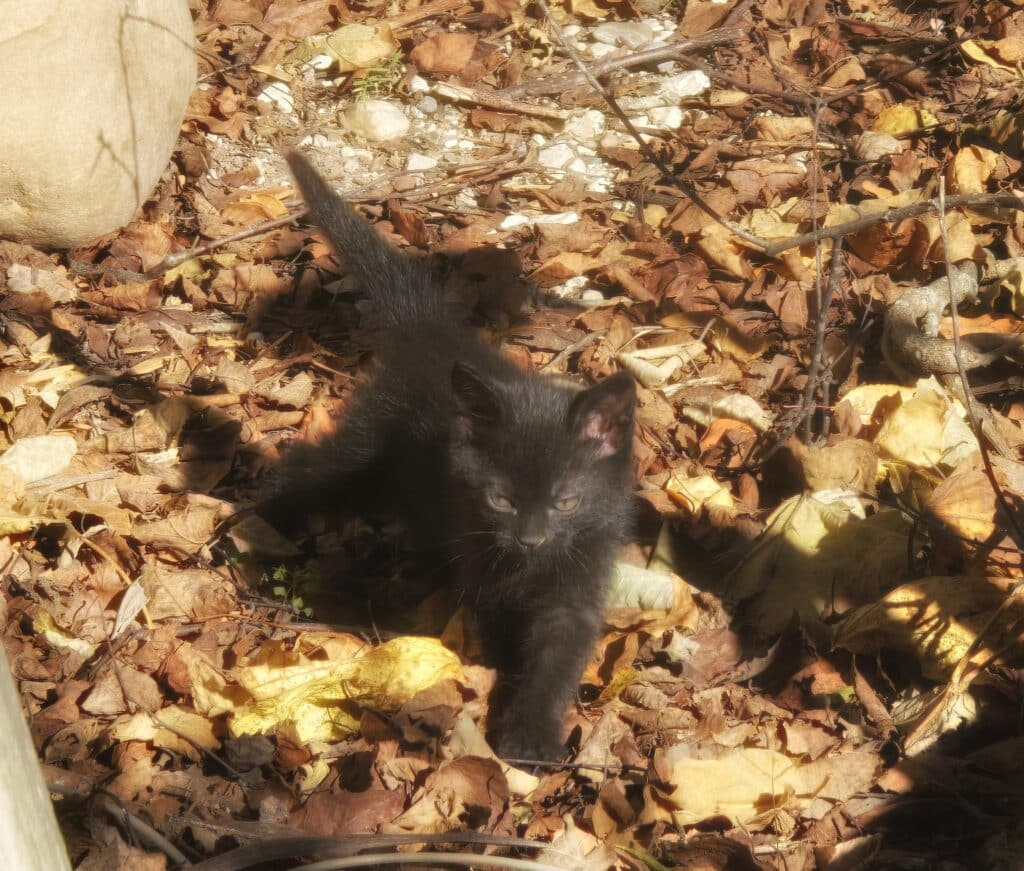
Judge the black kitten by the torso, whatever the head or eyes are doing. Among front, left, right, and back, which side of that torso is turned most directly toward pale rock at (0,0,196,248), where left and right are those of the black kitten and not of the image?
back

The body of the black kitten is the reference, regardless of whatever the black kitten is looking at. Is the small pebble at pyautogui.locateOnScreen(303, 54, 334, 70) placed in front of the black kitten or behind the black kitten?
behind

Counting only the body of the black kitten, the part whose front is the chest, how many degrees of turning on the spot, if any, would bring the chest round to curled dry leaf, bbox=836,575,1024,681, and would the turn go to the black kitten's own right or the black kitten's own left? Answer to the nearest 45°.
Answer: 0° — it already faces it

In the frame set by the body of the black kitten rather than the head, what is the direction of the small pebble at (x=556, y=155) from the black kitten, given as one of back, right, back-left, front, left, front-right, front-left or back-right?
back-left

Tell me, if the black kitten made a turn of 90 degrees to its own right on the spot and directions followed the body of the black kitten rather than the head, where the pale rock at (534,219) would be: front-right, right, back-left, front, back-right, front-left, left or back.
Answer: back-right

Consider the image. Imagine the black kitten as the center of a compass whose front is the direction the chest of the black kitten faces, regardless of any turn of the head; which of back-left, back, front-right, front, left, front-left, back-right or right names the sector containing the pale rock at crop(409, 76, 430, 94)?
back-left

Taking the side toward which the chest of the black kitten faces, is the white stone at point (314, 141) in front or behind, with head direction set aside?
behind

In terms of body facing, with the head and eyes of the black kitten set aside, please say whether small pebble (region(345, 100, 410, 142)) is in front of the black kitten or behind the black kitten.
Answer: behind

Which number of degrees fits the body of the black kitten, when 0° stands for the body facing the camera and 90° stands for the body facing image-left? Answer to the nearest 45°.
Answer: approximately 315°

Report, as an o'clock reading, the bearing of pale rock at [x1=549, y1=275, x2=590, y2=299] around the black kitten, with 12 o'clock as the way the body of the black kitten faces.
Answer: The pale rock is roughly at 8 o'clock from the black kitten.
